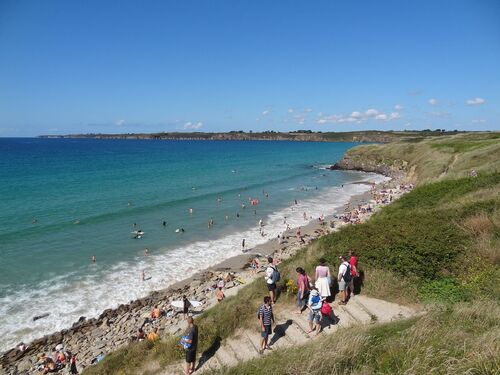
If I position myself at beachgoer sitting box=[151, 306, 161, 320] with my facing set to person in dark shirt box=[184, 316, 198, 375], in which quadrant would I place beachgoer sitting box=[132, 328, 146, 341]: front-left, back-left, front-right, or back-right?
front-right

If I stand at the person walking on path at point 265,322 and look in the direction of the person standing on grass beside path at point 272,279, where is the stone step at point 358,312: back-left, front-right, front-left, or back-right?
front-right

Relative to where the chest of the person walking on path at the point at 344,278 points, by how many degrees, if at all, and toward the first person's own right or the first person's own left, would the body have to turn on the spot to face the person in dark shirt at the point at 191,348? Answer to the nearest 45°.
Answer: approximately 45° to the first person's own left

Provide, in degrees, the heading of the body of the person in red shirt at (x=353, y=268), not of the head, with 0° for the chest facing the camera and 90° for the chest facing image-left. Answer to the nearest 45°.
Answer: approximately 90°

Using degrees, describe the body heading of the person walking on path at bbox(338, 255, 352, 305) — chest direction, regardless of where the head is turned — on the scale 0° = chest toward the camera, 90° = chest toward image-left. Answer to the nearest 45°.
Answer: approximately 90°

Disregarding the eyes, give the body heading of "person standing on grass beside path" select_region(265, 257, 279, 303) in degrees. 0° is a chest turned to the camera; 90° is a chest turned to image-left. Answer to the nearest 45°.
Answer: approximately 135°
